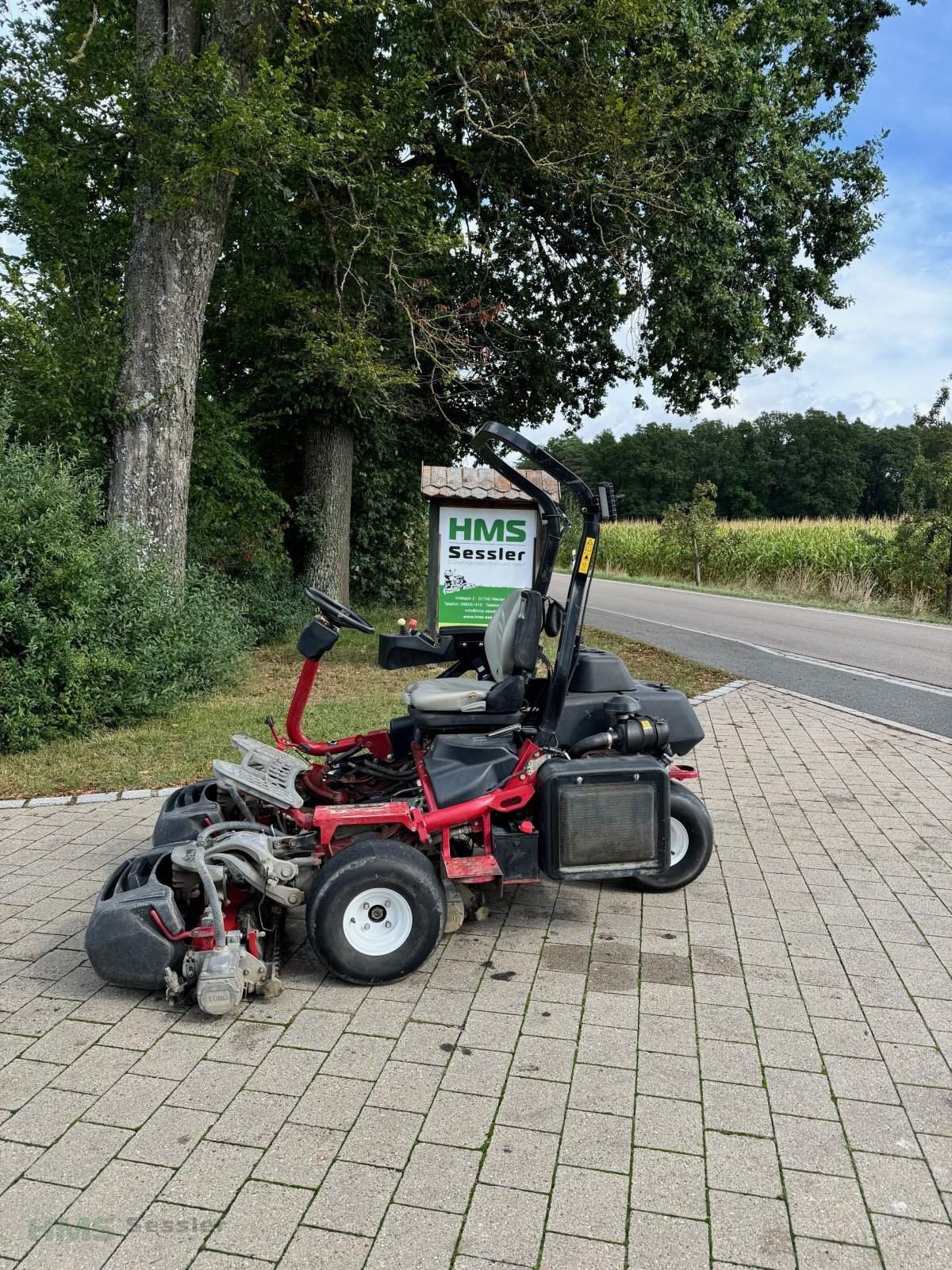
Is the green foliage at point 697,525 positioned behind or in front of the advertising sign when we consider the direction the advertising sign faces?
behind

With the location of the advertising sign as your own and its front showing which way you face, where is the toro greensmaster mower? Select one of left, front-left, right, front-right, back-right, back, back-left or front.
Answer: front

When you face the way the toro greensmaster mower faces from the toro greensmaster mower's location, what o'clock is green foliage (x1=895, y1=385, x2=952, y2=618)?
The green foliage is roughly at 4 o'clock from the toro greensmaster mower.

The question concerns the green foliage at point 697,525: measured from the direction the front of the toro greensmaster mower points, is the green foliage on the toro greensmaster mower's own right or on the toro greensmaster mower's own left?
on the toro greensmaster mower's own right

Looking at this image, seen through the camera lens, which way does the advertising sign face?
facing the viewer

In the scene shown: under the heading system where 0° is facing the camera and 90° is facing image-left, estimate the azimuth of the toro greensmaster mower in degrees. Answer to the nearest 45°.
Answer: approximately 90°

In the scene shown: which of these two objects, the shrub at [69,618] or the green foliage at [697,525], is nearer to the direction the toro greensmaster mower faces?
the shrub

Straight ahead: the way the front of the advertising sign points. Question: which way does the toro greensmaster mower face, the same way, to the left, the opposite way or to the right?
to the right

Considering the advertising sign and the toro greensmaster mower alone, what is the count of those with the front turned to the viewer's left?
1

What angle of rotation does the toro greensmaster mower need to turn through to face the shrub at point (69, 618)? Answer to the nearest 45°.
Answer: approximately 45° to its right

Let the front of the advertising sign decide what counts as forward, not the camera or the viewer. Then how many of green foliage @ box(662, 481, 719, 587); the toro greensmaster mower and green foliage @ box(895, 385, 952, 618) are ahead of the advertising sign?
1

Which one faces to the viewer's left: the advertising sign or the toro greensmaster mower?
the toro greensmaster mower

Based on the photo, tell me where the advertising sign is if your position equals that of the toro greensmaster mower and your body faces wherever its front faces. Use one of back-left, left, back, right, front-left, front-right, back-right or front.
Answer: right
